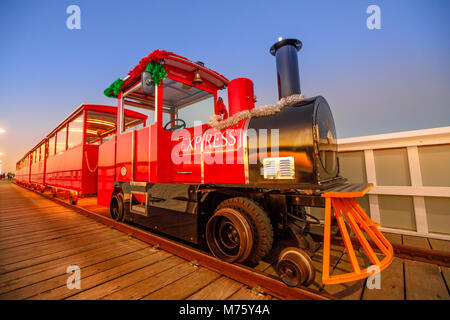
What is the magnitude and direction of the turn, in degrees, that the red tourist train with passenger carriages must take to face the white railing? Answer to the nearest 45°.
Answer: approximately 45° to its left

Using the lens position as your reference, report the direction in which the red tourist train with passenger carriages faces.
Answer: facing the viewer and to the right of the viewer
